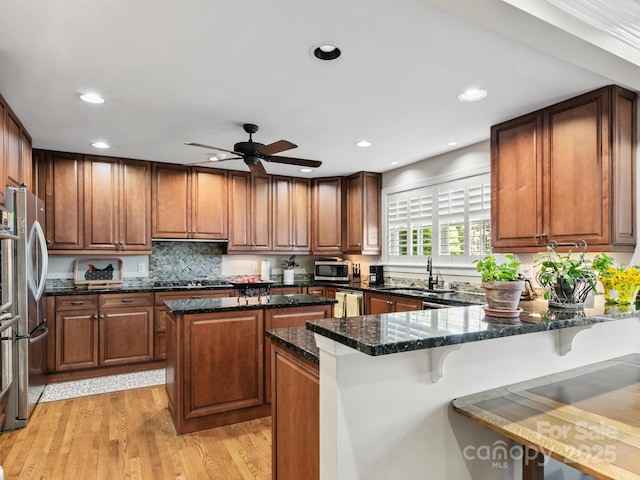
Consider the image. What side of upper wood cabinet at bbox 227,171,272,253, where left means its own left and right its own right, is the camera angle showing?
front

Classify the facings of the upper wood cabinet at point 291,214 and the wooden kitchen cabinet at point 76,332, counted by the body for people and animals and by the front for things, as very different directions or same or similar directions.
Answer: same or similar directions

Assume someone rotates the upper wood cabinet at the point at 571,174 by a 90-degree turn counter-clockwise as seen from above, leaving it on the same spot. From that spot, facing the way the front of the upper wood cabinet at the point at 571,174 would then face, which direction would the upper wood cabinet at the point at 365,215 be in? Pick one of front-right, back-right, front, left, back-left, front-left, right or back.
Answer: back

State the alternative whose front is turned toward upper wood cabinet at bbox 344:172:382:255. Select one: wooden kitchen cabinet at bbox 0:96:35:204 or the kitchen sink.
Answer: the wooden kitchen cabinet

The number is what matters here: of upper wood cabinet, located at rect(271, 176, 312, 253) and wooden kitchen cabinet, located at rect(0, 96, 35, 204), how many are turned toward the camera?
1

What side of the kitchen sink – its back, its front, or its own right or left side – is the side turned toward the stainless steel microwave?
right

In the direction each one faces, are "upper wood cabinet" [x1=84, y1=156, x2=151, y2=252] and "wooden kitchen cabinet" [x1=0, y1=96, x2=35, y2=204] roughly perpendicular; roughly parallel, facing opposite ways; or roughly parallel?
roughly perpendicular

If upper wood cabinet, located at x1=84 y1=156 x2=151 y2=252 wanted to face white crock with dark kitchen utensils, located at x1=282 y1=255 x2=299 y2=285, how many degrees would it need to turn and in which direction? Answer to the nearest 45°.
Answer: approximately 90° to its left

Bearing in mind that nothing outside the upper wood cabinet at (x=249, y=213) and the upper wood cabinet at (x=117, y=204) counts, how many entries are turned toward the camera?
2

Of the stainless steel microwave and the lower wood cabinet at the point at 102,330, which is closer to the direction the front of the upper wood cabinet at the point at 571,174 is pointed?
the lower wood cabinet

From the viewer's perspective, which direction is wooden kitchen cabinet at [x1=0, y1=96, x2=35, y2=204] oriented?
to the viewer's right

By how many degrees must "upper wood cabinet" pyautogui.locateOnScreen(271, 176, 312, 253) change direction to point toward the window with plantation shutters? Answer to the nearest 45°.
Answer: approximately 45° to its left

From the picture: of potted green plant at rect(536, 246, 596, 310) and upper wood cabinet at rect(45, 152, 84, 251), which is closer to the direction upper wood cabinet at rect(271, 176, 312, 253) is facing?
the potted green plant

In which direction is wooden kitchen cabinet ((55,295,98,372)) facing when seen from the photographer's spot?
facing the viewer

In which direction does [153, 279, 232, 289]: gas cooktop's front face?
toward the camera
